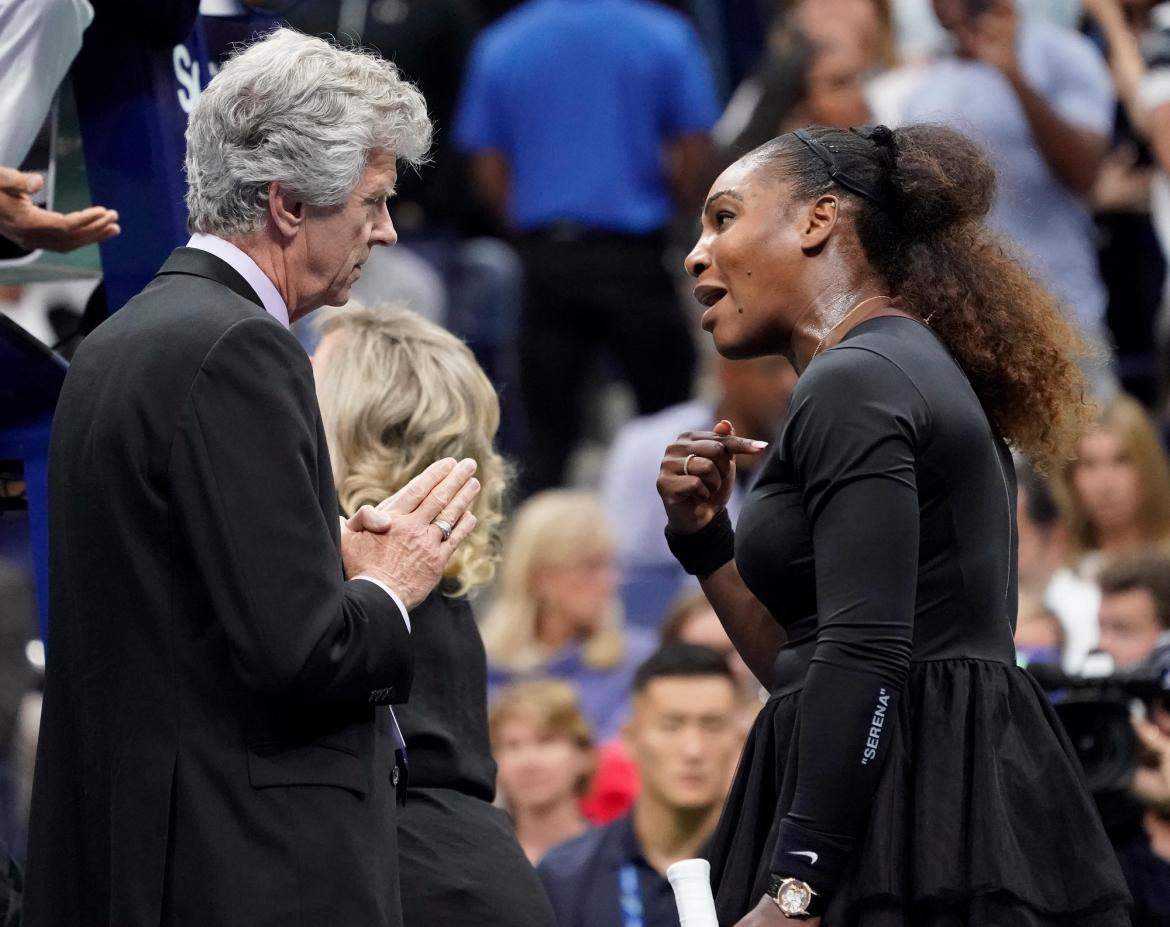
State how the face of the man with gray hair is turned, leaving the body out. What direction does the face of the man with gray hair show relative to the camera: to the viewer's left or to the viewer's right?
to the viewer's right

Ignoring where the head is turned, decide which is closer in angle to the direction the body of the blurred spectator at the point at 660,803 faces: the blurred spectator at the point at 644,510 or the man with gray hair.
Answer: the man with gray hair

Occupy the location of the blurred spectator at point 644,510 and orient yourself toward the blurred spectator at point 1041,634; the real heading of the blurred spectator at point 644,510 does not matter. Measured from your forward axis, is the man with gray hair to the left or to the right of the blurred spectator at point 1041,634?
right

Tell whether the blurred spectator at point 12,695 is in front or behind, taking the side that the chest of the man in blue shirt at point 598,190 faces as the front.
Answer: behind

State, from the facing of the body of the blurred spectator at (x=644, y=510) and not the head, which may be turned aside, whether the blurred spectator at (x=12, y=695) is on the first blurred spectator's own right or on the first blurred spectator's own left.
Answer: on the first blurred spectator's own right

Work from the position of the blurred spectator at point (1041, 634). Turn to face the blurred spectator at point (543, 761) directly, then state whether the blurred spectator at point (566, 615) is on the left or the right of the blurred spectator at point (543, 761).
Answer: right

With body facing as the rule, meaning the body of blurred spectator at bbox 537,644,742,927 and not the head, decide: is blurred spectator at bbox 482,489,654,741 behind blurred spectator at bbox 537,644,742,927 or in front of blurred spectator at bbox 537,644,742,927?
behind

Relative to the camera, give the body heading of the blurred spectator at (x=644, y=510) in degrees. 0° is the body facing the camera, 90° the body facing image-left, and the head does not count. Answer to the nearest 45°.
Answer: approximately 315°

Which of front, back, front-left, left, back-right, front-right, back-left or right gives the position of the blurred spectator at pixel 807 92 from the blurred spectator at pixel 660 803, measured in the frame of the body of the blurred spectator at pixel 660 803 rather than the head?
back

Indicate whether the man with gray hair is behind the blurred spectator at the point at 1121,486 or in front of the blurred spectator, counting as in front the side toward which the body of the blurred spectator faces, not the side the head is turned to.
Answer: in front

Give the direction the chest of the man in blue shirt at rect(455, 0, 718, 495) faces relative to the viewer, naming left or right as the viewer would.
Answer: facing away from the viewer
